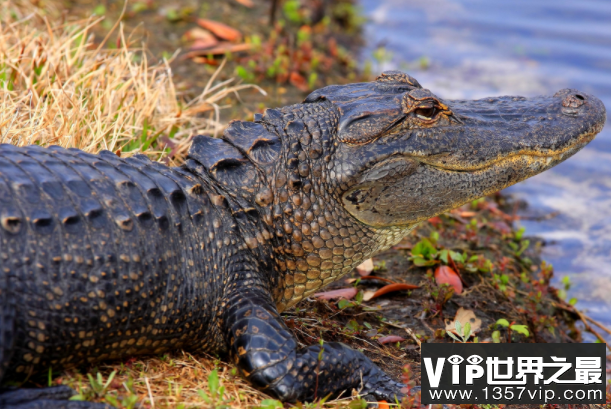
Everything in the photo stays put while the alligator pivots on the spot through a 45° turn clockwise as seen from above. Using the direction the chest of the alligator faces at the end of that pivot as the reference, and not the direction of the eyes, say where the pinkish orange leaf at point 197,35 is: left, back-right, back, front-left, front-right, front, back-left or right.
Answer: back-left

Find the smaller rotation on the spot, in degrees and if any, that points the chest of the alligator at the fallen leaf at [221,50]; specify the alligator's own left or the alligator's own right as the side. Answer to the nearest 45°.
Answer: approximately 90° to the alligator's own left

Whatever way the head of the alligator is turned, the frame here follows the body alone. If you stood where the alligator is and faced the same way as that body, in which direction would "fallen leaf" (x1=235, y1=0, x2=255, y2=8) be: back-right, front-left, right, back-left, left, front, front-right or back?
left

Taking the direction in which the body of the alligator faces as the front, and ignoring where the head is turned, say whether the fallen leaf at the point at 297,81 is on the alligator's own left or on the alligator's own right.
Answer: on the alligator's own left

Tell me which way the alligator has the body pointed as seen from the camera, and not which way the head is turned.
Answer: to the viewer's right

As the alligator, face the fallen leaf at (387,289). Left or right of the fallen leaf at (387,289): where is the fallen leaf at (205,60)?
left

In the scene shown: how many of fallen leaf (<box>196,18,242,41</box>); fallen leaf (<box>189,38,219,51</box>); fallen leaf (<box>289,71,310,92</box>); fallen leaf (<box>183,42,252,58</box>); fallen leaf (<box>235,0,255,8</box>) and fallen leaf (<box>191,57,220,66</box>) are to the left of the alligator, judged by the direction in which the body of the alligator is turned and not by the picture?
6

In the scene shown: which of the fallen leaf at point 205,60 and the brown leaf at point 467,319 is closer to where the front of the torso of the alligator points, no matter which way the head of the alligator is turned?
the brown leaf
